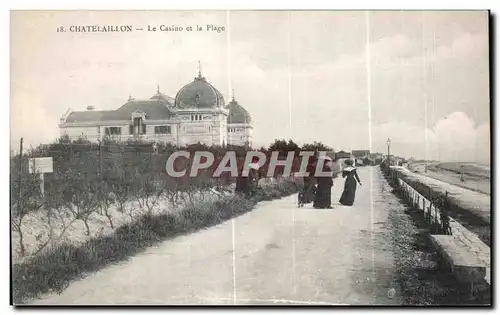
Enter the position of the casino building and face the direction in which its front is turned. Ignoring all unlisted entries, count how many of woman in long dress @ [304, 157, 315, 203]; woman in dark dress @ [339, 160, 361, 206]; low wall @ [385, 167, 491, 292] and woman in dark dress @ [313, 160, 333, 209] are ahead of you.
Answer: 4

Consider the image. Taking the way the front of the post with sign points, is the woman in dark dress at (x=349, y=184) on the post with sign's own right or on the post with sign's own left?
on the post with sign's own left

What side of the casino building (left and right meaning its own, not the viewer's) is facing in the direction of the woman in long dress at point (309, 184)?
front

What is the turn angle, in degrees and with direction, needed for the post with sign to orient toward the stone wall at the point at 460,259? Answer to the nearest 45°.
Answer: approximately 45° to its left

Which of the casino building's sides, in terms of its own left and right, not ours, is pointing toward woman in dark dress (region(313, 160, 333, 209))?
front

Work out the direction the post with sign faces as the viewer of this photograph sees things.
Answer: facing the viewer

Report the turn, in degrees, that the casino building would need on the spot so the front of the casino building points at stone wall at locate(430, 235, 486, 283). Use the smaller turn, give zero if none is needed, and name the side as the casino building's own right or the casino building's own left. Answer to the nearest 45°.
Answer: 0° — it already faces it
